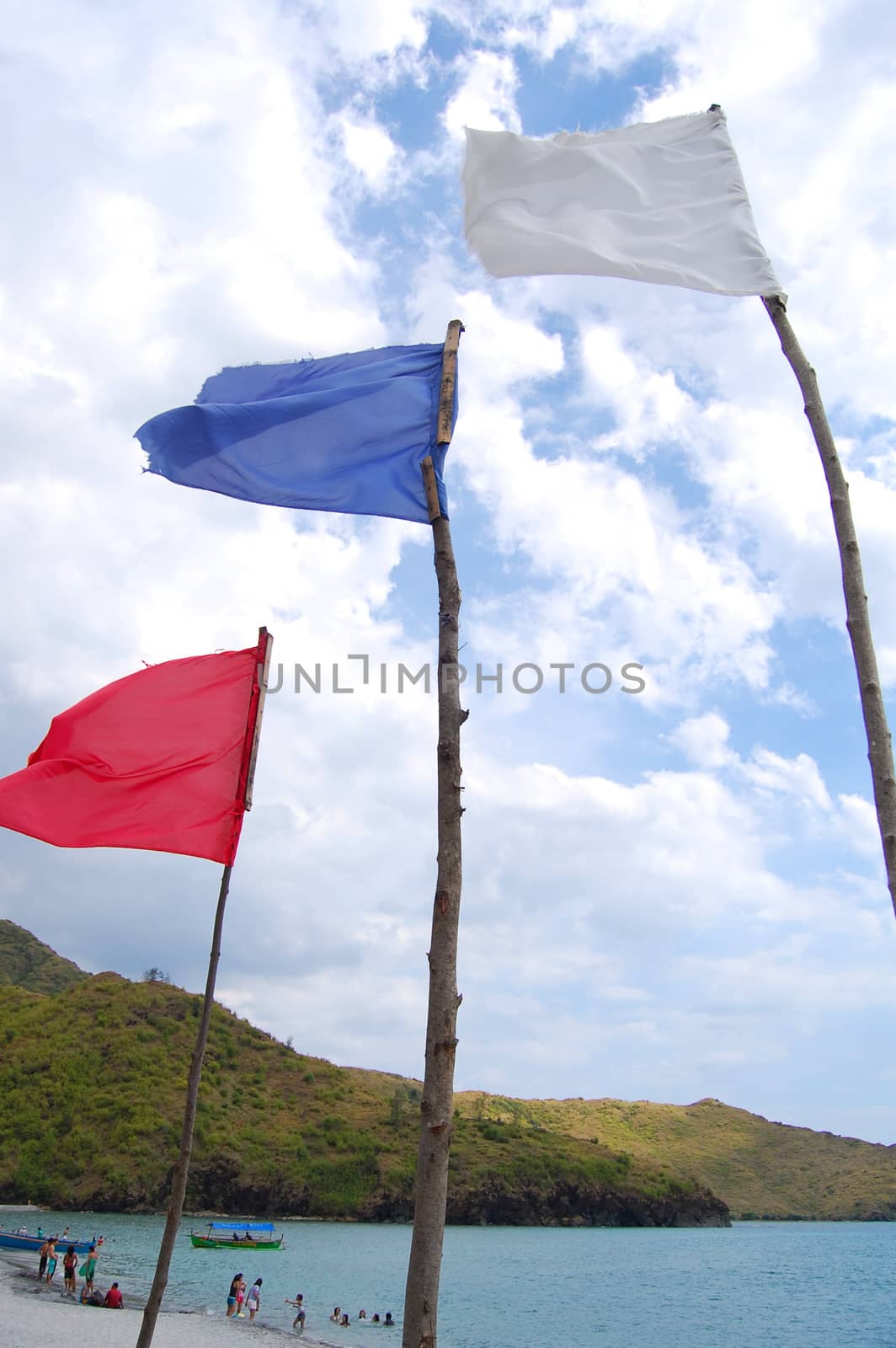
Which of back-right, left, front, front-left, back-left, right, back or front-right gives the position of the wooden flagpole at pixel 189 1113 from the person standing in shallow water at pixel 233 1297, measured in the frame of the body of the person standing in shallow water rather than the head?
right
